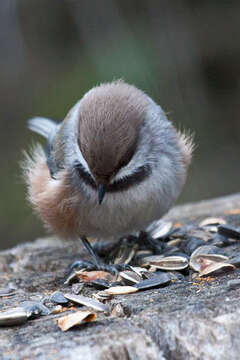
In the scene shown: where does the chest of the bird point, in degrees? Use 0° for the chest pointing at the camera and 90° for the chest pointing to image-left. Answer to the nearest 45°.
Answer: approximately 0°
